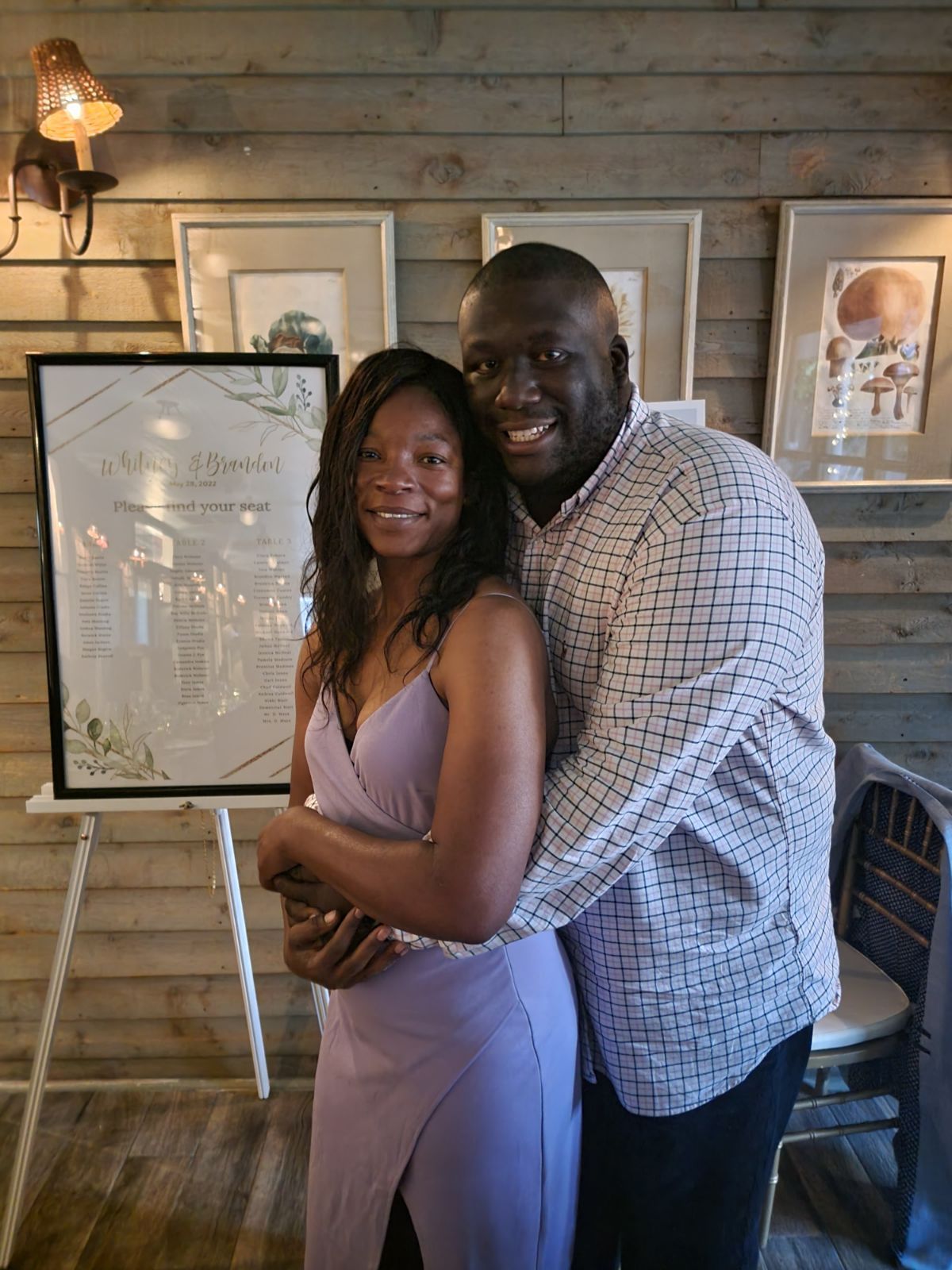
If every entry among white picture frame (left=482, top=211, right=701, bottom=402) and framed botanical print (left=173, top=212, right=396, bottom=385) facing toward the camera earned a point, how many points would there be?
2

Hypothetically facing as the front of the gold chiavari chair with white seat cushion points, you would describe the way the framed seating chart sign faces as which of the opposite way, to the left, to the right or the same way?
to the left

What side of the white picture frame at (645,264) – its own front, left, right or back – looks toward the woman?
front

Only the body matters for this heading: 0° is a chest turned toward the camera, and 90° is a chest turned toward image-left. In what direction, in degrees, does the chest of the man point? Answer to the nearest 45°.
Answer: approximately 45°

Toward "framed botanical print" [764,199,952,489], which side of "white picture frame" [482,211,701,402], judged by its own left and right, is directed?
left

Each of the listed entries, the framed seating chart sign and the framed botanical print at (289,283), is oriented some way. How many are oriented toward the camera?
2

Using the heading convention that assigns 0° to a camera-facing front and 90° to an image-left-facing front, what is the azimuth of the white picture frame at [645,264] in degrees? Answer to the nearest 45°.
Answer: approximately 0°
